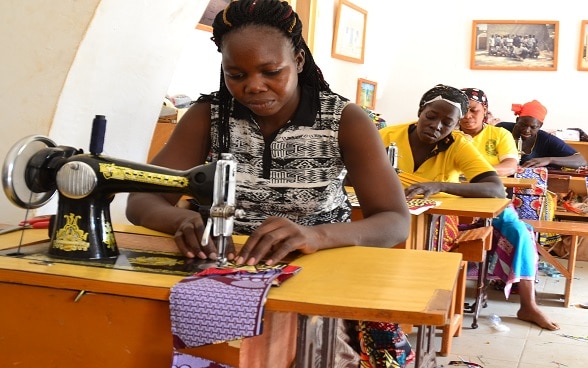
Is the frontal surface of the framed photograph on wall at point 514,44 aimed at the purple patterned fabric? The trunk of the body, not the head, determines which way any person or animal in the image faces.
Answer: yes

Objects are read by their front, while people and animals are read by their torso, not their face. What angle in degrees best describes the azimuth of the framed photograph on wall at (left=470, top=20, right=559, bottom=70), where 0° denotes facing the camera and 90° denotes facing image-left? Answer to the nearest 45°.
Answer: approximately 0°

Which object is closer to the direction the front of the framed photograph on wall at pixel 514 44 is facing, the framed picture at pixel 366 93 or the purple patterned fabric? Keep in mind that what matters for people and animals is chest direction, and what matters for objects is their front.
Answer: the purple patterned fabric

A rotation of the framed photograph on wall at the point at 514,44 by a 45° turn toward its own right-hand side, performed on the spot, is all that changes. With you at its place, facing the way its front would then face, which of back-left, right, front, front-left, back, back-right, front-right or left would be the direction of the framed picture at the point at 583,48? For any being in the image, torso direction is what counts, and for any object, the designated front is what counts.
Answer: back-left

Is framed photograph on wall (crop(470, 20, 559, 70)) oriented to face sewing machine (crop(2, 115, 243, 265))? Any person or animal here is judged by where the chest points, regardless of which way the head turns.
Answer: yes

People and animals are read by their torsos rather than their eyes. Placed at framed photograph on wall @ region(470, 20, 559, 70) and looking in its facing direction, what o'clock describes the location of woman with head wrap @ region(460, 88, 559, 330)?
The woman with head wrap is roughly at 12 o'clock from the framed photograph on wall.

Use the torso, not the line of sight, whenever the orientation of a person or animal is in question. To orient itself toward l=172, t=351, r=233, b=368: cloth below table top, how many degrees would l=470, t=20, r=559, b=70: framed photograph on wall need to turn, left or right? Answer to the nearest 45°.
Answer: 0° — it already faces it

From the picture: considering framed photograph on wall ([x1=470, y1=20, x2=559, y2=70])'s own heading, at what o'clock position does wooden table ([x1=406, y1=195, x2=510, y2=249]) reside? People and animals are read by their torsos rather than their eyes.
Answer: The wooden table is roughly at 12 o'clock from the framed photograph on wall.

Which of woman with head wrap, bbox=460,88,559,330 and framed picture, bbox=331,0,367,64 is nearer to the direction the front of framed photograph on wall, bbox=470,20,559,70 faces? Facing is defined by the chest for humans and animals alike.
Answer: the woman with head wrap

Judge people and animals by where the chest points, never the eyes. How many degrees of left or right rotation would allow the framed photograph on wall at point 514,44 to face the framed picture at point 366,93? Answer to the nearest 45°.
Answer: approximately 45° to its right
